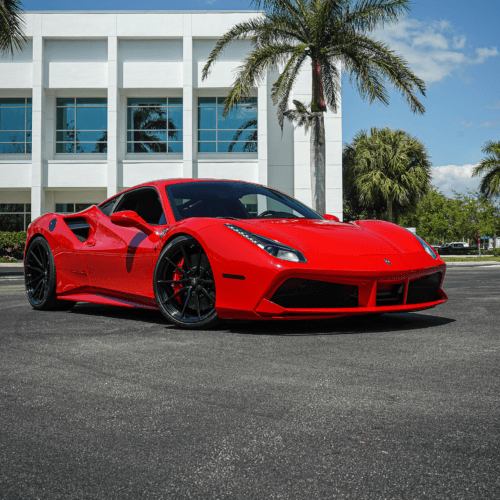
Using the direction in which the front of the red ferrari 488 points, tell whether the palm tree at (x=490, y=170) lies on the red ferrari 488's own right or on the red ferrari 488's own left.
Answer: on the red ferrari 488's own left

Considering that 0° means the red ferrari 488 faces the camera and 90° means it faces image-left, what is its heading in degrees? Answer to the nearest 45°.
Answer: approximately 315°

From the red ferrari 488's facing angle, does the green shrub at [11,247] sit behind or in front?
behind

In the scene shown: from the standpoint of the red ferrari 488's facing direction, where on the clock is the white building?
The white building is roughly at 7 o'clock from the red ferrari 488.

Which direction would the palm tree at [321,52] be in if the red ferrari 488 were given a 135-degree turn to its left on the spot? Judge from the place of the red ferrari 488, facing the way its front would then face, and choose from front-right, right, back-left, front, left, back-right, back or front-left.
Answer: front

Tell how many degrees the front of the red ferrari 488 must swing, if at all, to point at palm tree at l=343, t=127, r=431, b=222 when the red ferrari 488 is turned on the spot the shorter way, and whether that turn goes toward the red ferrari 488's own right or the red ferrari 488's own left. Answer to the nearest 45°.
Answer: approximately 135° to the red ferrari 488's own left
